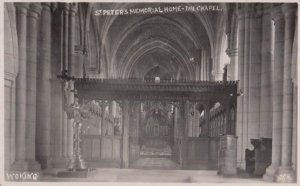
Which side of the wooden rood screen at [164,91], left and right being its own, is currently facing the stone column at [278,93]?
left

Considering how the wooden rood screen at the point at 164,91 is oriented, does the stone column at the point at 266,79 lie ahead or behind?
ahead

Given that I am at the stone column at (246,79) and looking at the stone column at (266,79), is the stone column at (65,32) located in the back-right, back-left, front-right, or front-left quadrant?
back-right

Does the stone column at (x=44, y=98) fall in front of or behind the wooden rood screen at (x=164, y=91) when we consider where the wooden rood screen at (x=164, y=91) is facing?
in front

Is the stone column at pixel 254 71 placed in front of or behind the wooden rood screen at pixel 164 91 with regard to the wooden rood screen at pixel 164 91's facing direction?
in front

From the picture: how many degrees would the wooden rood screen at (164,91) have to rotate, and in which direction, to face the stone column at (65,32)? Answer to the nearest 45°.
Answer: approximately 45° to its right

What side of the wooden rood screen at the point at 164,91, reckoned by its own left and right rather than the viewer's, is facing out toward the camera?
front
